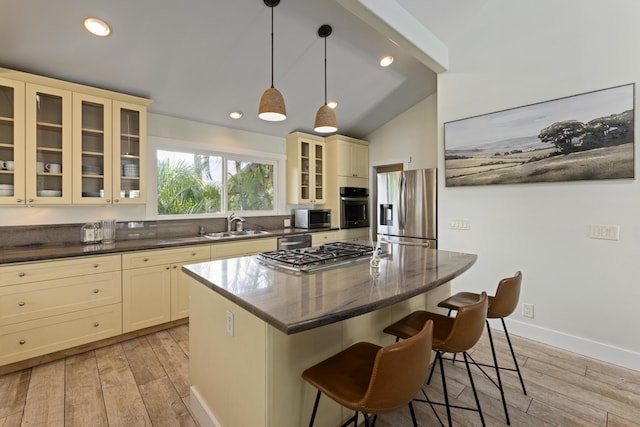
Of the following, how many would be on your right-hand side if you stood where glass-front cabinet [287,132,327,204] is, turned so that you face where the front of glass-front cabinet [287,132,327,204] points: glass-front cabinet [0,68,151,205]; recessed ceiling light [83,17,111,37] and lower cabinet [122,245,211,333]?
3

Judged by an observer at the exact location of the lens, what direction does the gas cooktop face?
facing away from the viewer and to the left of the viewer

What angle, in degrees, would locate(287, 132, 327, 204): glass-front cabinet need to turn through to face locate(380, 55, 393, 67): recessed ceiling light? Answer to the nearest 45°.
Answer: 0° — it already faces it

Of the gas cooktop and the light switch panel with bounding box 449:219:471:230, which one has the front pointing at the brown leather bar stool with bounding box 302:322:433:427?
the light switch panel

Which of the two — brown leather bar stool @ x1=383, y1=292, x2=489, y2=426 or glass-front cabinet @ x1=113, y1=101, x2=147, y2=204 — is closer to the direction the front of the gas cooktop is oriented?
the glass-front cabinet

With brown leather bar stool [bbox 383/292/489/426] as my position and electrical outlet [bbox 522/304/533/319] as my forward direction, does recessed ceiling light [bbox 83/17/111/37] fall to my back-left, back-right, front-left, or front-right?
back-left

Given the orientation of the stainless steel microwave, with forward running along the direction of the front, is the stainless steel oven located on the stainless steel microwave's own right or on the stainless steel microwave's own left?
on the stainless steel microwave's own left

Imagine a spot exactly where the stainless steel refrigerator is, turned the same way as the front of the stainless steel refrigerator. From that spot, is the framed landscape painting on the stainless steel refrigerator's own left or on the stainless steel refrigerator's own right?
on the stainless steel refrigerator's own left

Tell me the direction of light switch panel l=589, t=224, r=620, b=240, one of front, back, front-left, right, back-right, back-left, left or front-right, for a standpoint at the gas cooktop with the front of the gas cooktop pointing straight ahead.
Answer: back-right

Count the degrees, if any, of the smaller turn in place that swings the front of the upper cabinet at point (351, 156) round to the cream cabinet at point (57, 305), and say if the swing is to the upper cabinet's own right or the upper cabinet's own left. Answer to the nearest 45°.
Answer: approximately 90° to the upper cabinet's own right
